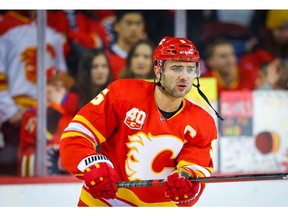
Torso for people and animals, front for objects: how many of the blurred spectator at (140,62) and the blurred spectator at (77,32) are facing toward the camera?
2

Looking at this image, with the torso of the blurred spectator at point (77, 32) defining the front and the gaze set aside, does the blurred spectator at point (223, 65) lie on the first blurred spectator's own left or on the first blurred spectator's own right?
on the first blurred spectator's own left

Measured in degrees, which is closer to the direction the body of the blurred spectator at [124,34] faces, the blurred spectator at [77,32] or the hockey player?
the hockey player

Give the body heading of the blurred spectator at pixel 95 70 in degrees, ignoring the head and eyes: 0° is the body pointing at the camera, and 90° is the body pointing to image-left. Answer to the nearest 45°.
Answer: approximately 315°

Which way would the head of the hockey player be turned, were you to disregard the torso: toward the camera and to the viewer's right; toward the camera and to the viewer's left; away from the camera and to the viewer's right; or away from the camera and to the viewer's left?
toward the camera and to the viewer's right

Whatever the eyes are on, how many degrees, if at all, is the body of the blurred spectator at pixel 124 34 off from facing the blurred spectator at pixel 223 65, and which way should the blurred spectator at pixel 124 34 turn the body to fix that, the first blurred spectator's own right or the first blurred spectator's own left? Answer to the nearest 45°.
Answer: approximately 45° to the first blurred spectator's own left

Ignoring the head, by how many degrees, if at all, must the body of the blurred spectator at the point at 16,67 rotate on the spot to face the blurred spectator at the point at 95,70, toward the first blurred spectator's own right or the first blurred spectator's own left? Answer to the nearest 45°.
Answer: approximately 45° to the first blurred spectator's own left
